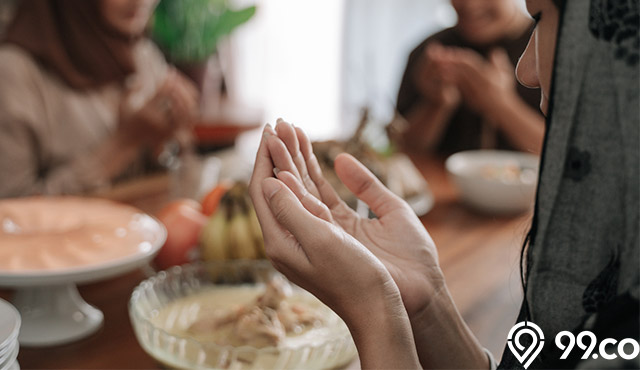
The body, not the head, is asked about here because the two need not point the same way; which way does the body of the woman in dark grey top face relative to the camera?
to the viewer's left

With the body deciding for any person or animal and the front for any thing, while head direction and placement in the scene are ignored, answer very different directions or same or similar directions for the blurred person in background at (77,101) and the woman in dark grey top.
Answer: very different directions

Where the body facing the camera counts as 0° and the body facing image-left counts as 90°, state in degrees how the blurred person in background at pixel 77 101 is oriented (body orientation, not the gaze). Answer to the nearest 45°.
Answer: approximately 315°

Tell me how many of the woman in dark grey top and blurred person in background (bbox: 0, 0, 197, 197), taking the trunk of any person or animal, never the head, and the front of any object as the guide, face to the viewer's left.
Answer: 1

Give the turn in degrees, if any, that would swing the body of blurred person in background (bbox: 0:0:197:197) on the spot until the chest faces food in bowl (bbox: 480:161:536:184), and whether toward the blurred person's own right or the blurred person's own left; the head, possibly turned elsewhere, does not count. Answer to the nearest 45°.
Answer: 0° — they already face it

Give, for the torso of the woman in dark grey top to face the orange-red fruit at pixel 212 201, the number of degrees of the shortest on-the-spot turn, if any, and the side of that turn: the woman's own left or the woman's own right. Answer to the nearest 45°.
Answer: approximately 45° to the woman's own right

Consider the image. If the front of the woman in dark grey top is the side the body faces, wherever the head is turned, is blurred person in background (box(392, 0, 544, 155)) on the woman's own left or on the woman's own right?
on the woman's own right

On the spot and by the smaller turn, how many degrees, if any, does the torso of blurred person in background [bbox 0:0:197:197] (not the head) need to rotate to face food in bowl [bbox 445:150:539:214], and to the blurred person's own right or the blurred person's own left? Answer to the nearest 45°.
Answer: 0° — they already face it
